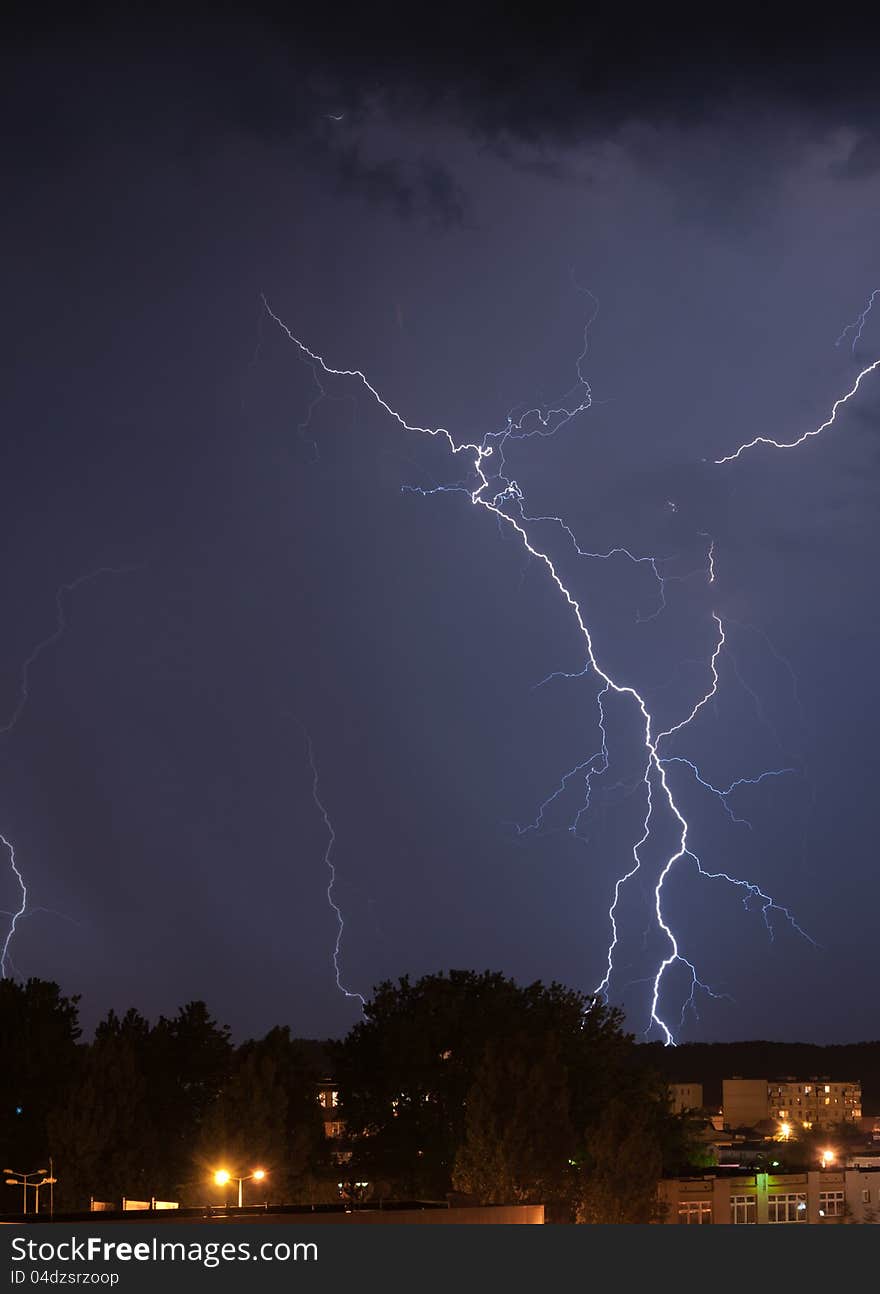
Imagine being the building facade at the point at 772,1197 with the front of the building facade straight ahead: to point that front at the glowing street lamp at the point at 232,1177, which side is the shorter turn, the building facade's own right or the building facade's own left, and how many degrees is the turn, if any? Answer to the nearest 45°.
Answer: approximately 45° to the building facade's own right

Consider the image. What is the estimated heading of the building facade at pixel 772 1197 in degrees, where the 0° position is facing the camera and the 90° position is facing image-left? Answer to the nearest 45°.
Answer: approximately 0°

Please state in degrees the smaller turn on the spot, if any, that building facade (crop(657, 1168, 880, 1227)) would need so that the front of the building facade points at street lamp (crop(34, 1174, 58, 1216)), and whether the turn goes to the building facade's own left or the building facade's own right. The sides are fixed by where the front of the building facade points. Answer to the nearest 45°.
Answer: approximately 45° to the building facade's own right
